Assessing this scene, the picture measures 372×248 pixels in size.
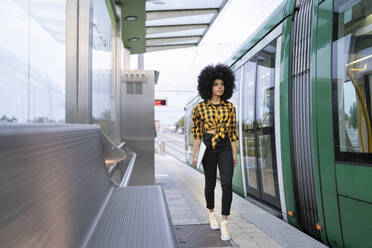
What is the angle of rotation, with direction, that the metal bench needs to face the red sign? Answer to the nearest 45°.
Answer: approximately 90° to its left

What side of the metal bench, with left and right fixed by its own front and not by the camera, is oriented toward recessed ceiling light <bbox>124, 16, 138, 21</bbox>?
left

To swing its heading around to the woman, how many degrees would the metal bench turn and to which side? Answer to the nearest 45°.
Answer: approximately 45° to its left

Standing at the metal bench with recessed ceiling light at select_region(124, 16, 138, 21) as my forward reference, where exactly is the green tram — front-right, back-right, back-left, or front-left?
front-right

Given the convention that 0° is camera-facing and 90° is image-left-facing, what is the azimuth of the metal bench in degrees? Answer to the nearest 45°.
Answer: approximately 270°
